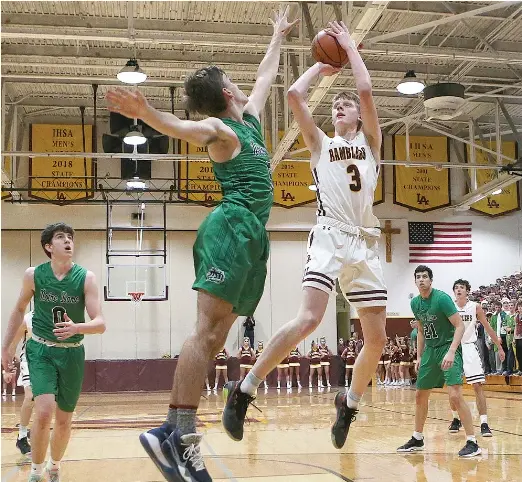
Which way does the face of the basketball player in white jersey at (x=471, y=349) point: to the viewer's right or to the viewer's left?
to the viewer's left

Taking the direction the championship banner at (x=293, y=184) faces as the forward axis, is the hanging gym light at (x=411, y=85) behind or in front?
in front

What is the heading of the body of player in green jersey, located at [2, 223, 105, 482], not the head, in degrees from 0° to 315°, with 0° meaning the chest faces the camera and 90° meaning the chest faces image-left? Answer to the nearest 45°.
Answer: approximately 0°

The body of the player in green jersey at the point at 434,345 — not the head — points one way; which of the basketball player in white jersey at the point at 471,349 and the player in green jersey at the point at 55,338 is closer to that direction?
the player in green jersey

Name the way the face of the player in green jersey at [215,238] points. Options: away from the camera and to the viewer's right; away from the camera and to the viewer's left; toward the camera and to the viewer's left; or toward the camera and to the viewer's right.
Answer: away from the camera and to the viewer's right

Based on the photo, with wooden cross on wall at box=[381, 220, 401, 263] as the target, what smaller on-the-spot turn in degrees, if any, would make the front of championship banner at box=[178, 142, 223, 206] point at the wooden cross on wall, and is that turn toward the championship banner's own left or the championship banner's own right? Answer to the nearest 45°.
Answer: approximately 90° to the championship banner's own left

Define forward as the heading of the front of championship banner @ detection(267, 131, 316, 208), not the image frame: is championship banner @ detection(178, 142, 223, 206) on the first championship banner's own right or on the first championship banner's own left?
on the first championship banner's own right

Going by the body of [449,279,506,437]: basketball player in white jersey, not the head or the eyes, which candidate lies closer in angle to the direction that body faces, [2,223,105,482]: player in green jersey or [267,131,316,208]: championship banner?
the player in green jersey

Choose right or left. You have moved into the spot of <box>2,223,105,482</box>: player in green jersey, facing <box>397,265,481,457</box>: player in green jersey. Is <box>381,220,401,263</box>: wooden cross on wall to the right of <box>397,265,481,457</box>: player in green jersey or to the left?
left

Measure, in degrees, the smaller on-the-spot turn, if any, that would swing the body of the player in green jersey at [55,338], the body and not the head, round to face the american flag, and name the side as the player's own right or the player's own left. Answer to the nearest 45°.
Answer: approximately 135° to the player's own left

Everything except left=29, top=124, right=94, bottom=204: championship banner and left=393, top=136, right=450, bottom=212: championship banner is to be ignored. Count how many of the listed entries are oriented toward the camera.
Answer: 2
